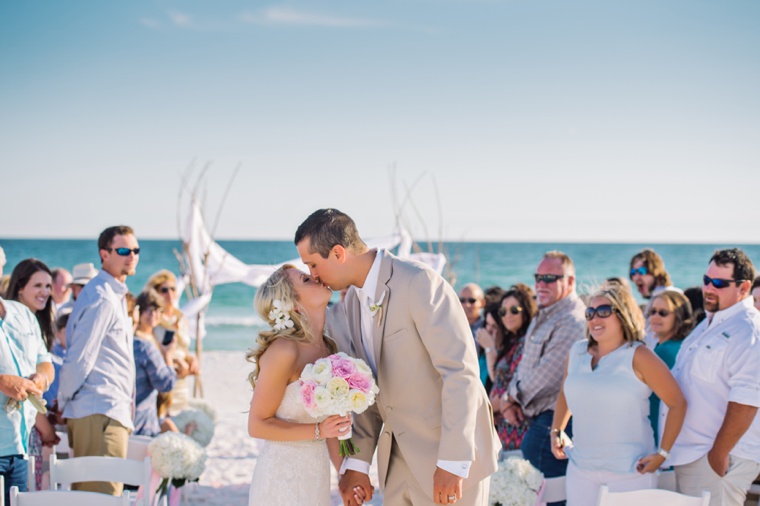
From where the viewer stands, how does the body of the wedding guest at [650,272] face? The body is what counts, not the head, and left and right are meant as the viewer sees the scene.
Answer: facing the viewer and to the left of the viewer

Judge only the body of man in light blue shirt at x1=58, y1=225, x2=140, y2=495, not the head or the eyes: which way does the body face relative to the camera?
to the viewer's right

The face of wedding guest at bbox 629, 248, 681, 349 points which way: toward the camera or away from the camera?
toward the camera

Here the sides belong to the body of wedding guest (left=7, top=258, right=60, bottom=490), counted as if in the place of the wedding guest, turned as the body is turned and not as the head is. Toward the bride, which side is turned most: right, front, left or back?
front

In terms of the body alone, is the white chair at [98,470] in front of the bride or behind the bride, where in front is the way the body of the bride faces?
behind

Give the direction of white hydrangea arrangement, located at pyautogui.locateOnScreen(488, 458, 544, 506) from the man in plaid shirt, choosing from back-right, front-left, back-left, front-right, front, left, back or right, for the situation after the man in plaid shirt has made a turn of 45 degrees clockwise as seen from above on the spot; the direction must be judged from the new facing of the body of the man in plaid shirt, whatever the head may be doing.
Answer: left

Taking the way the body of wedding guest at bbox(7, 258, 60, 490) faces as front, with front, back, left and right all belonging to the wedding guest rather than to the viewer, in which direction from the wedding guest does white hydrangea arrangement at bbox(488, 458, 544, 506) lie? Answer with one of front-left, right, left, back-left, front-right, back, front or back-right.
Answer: front

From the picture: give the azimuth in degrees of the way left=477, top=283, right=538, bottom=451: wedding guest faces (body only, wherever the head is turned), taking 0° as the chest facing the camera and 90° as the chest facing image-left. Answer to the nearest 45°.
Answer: approximately 45°

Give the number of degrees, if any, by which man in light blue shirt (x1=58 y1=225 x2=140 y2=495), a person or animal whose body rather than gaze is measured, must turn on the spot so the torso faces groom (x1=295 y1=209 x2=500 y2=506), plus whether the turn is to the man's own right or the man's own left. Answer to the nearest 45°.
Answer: approximately 45° to the man's own right

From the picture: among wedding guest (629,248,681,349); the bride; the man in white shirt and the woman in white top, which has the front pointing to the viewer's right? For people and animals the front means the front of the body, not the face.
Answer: the bride

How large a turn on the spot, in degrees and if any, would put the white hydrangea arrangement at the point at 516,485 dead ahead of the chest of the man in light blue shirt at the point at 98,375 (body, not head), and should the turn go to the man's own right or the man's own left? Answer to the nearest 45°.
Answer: approximately 45° to the man's own right

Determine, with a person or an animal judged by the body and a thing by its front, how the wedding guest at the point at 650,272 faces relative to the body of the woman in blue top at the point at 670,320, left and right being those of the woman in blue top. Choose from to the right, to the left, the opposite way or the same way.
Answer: the same way

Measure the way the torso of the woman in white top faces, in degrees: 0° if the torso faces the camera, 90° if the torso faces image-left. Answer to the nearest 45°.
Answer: approximately 45°

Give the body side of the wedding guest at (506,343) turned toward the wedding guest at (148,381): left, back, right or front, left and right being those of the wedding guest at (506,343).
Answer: front

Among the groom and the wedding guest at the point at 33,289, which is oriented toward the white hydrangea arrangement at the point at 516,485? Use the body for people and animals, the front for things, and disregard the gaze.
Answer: the wedding guest

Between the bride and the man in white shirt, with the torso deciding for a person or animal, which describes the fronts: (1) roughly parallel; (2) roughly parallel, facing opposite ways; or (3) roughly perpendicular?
roughly parallel, facing opposite ways

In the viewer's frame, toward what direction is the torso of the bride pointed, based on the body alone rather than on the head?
to the viewer's right
